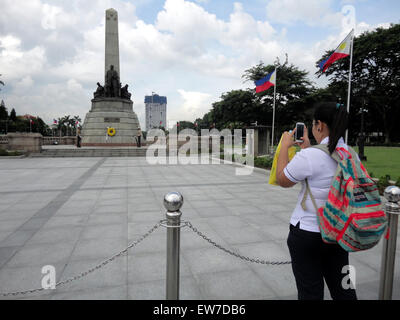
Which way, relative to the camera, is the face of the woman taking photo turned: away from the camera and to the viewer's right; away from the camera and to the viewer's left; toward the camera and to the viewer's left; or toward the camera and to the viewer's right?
away from the camera and to the viewer's left

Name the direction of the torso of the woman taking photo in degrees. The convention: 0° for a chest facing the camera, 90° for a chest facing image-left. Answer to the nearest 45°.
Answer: approximately 135°

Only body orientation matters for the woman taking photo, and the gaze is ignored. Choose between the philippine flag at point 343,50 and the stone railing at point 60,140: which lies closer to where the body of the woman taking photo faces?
the stone railing

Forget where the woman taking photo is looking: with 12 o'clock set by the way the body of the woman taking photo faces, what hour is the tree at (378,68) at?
The tree is roughly at 2 o'clock from the woman taking photo.

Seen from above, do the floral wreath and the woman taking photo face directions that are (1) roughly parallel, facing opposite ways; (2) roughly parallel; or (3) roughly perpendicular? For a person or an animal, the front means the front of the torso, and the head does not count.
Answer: roughly parallel, facing opposite ways

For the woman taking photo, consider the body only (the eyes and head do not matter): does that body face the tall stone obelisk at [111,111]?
yes

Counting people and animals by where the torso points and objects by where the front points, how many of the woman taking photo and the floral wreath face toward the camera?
1

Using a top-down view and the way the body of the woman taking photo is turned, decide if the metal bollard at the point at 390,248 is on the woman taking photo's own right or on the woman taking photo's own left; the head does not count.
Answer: on the woman taking photo's own right

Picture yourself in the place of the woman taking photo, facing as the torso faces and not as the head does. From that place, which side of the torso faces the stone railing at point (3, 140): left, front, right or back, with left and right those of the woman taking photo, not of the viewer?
front

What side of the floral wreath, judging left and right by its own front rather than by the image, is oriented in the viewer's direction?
front

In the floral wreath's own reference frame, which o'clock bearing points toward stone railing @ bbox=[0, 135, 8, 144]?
The stone railing is roughly at 3 o'clock from the floral wreath.

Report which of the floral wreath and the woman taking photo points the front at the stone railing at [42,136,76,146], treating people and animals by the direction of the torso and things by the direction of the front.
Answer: the woman taking photo

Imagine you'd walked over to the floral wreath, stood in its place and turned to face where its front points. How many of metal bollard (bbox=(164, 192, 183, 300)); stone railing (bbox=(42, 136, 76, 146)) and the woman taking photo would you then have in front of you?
2

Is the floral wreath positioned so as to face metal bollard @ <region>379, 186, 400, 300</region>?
yes

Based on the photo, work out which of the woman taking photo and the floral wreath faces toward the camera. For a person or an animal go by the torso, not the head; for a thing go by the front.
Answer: the floral wreath
